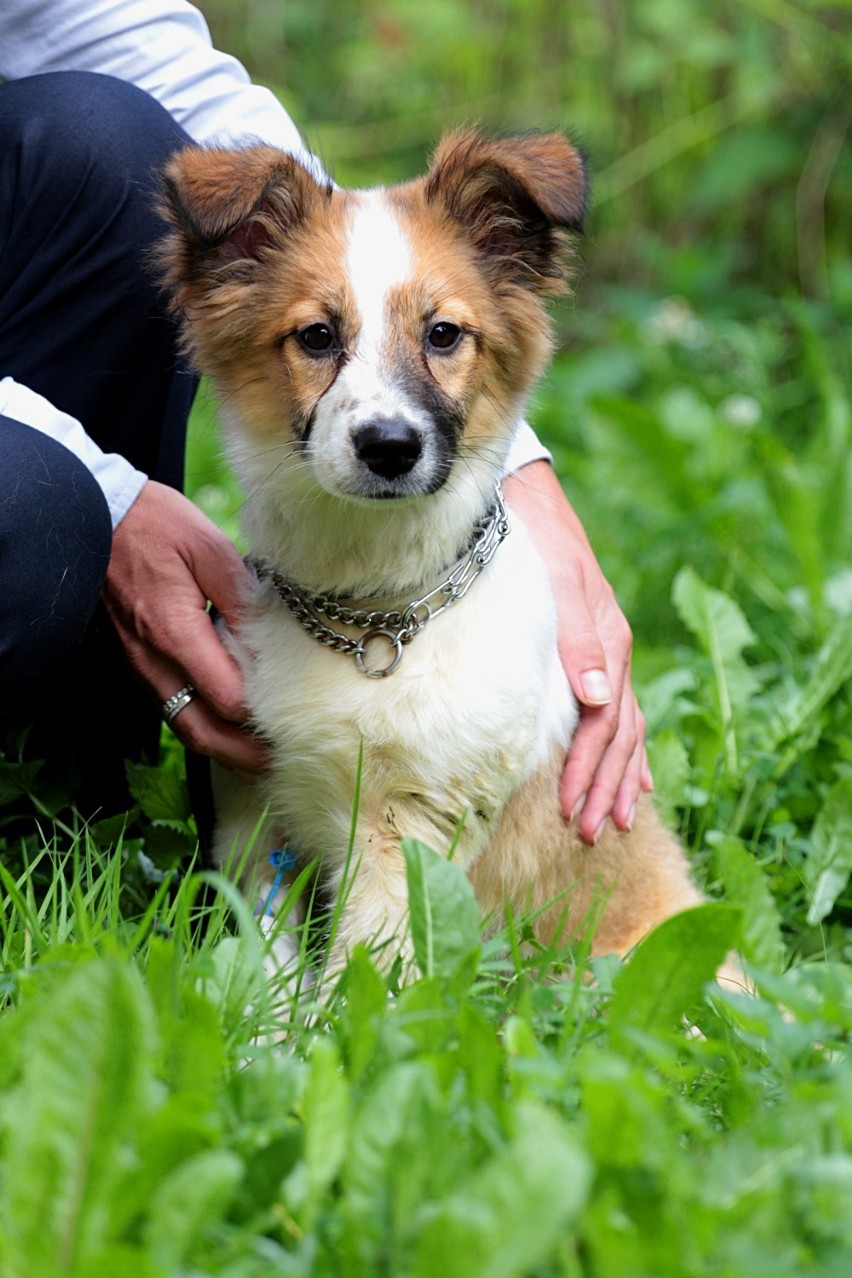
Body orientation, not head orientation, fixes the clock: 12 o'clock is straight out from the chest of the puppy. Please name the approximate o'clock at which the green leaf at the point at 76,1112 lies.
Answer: The green leaf is roughly at 12 o'clock from the puppy.

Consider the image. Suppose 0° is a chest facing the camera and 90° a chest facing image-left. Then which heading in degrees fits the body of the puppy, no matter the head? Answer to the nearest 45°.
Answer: approximately 0°
